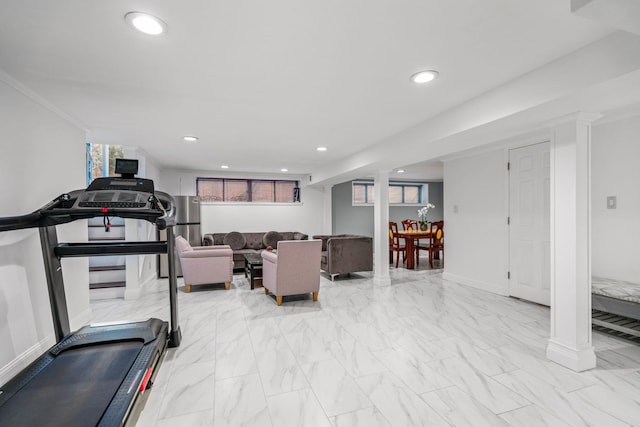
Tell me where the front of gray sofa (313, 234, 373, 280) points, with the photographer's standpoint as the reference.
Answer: facing to the left of the viewer

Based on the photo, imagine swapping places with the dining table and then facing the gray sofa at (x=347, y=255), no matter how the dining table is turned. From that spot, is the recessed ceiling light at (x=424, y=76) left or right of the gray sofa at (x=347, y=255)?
left

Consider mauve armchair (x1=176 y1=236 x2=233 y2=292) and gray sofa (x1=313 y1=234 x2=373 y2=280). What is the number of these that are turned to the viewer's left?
1

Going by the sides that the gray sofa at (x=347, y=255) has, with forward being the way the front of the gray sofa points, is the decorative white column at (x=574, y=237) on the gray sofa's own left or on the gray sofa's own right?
on the gray sofa's own left

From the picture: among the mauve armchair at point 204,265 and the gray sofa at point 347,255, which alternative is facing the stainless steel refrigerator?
the gray sofa

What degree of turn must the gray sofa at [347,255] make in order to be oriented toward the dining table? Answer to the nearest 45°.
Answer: approximately 135° to its right
